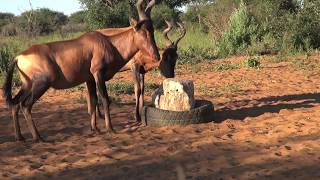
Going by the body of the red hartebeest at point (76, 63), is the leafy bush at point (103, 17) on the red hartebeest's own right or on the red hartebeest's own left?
on the red hartebeest's own left

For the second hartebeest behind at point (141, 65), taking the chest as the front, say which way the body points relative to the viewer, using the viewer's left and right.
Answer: facing to the right of the viewer

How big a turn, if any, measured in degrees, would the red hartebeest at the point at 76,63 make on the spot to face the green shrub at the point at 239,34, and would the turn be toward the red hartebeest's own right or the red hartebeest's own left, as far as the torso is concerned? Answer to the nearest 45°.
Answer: approximately 45° to the red hartebeest's own left

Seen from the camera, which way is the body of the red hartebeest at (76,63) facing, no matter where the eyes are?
to the viewer's right

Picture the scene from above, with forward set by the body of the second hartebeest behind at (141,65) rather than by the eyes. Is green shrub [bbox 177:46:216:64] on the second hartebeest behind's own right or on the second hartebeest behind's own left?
on the second hartebeest behind's own left

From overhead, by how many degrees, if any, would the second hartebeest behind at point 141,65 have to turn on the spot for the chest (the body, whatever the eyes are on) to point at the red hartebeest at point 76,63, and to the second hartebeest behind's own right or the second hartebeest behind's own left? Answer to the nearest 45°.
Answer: approximately 135° to the second hartebeest behind's own right

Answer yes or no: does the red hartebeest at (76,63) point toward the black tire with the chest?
yes
